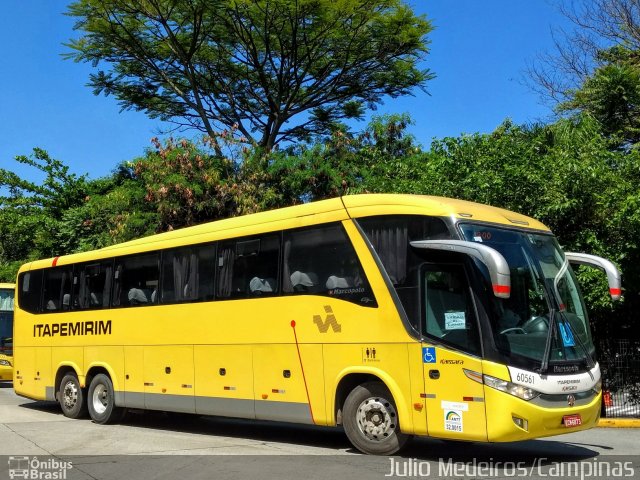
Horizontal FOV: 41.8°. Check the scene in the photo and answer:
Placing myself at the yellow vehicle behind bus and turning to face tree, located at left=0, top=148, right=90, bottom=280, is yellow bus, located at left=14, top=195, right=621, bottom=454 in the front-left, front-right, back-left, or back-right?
back-right

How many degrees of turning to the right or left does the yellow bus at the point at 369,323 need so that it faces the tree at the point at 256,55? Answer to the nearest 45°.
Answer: approximately 135° to its left

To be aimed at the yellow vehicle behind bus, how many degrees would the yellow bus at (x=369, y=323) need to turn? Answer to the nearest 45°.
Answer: approximately 180°

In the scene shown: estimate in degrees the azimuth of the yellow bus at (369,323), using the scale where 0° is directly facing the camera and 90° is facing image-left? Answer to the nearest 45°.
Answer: approximately 315°
